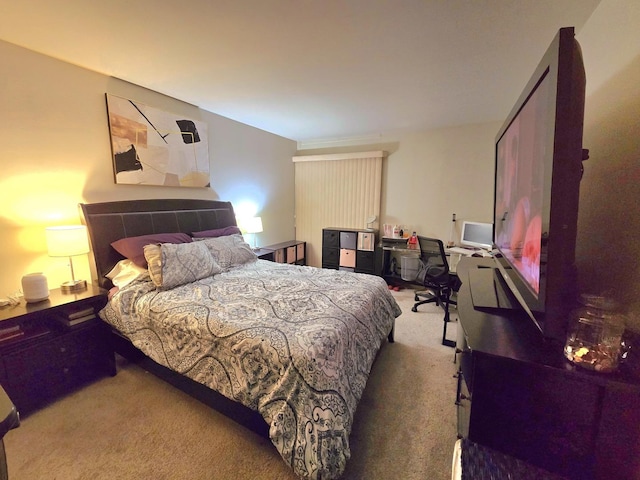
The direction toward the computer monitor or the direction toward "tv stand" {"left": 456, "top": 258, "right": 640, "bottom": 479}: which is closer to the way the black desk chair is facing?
the computer monitor

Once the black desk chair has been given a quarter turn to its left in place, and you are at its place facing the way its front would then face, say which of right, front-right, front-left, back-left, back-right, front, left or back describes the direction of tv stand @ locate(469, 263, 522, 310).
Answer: back-left

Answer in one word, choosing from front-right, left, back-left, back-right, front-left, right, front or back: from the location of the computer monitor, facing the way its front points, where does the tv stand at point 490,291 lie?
front-left

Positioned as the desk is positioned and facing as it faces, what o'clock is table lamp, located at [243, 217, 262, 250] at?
The table lamp is roughly at 2 o'clock from the desk.

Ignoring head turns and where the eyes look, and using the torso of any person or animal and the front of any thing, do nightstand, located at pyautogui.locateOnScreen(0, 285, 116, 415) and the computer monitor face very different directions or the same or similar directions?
very different directions

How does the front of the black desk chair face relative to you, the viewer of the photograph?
facing away from the viewer and to the right of the viewer

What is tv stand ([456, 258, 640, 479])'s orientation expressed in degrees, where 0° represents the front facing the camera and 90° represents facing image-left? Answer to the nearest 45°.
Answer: approximately 90°

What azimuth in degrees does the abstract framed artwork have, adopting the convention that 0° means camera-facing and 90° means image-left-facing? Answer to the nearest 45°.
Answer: approximately 315°

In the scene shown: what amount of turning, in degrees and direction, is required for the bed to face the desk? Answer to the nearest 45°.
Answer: approximately 90° to its left

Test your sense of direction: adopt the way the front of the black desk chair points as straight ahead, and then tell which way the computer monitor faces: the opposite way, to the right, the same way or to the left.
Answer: the opposite way

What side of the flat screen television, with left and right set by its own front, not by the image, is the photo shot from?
left

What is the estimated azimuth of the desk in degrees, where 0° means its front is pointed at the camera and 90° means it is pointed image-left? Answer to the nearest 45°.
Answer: approximately 0°

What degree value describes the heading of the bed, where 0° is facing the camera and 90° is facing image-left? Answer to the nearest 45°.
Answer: approximately 315°
